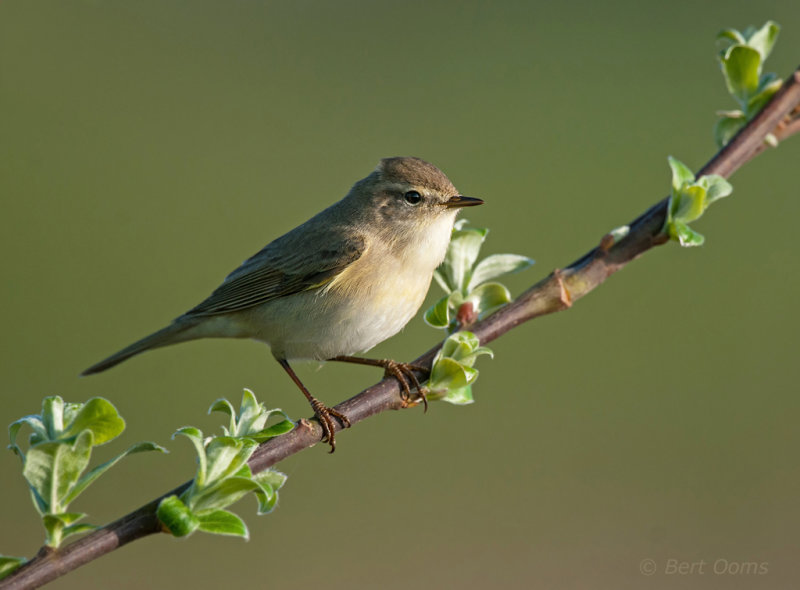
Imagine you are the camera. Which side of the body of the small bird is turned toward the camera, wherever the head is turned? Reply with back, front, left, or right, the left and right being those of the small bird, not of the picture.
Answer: right
